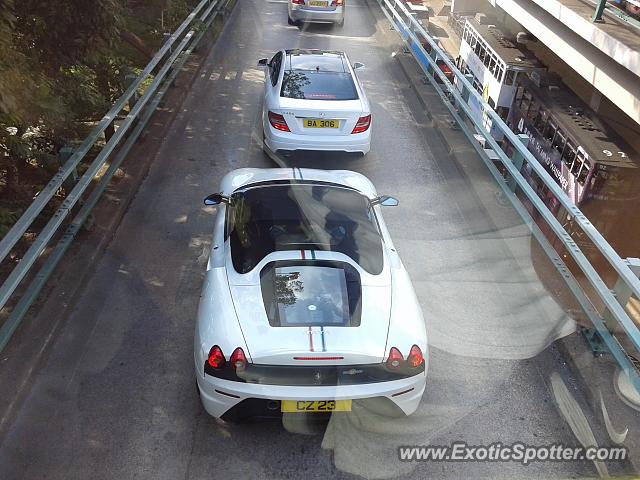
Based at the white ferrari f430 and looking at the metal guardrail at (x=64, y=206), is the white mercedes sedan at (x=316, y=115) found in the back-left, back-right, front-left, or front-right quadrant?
front-right

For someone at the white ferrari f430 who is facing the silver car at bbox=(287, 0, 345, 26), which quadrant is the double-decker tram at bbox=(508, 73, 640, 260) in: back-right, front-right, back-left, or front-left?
front-right

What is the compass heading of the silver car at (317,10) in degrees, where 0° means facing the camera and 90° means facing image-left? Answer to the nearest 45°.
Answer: approximately 180°

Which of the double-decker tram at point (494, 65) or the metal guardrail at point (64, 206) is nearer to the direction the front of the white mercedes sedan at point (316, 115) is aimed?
the double-decker tram

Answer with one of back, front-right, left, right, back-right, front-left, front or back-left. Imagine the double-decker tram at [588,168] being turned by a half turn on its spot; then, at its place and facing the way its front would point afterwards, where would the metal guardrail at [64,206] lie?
right

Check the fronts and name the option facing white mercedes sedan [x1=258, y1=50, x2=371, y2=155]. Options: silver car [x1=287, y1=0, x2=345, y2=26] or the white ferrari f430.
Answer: the white ferrari f430

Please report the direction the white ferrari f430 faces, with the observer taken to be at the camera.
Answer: facing away from the viewer

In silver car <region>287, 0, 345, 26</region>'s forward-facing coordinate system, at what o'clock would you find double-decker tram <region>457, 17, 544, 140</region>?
The double-decker tram is roughly at 4 o'clock from the silver car.

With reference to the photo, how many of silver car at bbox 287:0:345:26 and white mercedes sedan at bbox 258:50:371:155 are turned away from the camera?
2

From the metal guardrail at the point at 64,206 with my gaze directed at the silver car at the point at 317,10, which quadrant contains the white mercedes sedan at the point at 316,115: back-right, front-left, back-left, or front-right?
front-right

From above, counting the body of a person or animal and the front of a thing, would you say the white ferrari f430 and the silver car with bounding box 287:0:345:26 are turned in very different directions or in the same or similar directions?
same or similar directions

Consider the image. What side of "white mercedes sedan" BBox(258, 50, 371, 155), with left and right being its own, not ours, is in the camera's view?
back

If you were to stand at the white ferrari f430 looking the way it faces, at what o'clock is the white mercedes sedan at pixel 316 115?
The white mercedes sedan is roughly at 12 o'clock from the white ferrari f430.

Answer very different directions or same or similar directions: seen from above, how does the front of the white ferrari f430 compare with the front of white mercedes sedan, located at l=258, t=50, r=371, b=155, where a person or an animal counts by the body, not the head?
same or similar directions
